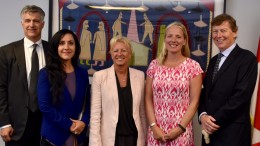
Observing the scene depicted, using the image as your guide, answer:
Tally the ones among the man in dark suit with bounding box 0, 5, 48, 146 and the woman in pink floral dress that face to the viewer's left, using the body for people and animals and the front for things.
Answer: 0

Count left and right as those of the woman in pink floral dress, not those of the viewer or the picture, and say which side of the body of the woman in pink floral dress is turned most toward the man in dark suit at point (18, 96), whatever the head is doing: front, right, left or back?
right

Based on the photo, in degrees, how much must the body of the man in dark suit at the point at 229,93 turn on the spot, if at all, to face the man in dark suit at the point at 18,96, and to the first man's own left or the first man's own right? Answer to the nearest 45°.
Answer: approximately 45° to the first man's own right

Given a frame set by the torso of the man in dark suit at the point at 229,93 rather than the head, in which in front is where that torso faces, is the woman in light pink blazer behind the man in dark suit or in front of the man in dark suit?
in front

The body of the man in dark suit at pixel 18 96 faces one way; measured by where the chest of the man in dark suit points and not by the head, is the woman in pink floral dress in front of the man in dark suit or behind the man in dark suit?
in front

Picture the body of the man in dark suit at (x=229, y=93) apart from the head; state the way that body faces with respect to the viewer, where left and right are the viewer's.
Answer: facing the viewer and to the left of the viewer

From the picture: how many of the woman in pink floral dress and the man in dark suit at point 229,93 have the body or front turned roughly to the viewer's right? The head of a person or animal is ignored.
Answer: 0

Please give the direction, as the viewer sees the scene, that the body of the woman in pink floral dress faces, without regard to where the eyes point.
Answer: toward the camera

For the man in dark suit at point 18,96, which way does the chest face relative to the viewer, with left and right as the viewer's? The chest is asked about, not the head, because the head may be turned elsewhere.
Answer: facing the viewer and to the right of the viewer
